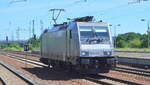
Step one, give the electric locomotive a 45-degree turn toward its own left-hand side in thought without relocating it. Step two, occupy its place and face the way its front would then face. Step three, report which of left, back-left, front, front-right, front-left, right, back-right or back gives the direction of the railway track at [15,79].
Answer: right

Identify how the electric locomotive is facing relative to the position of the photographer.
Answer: facing the viewer and to the right of the viewer
